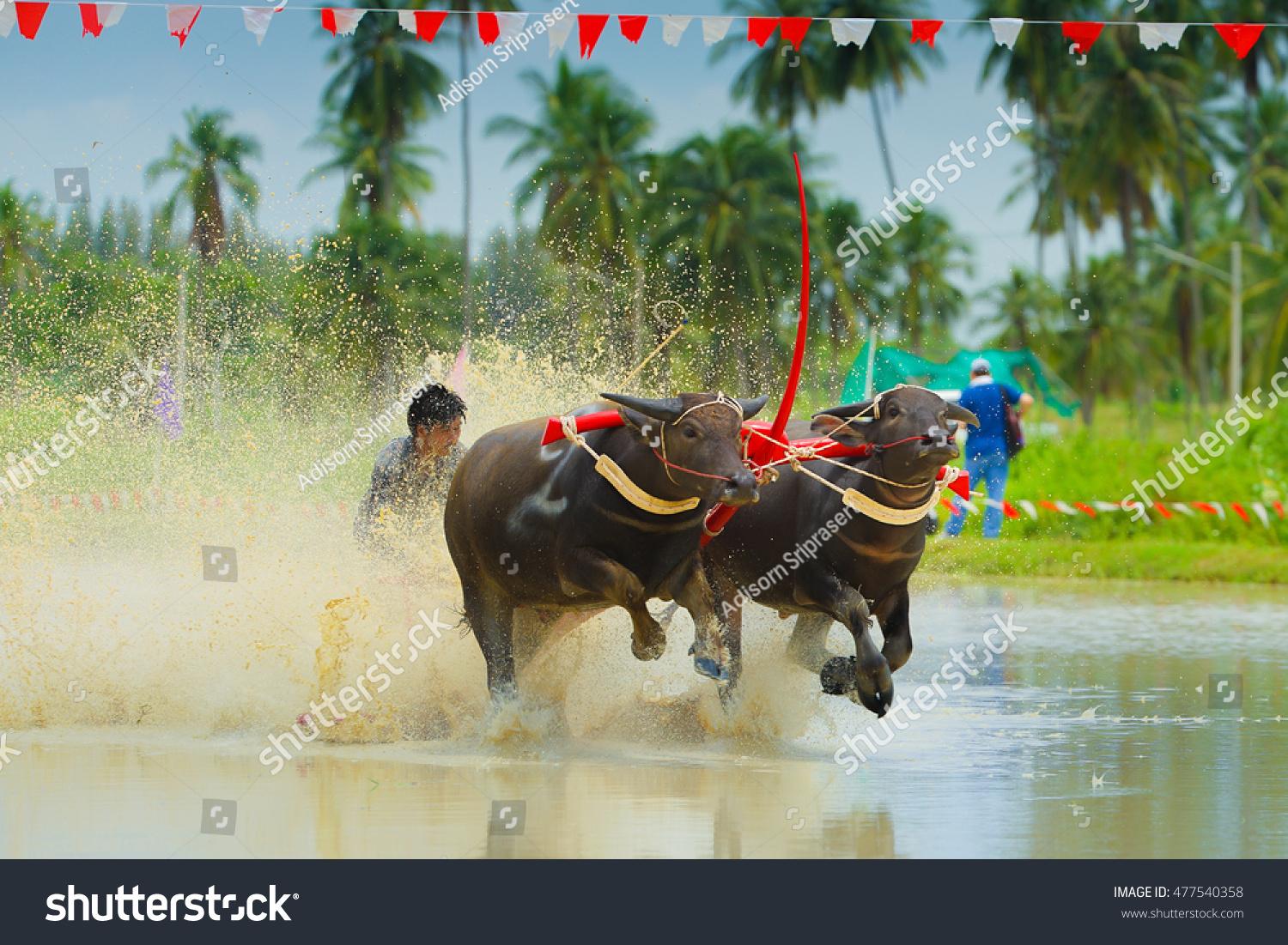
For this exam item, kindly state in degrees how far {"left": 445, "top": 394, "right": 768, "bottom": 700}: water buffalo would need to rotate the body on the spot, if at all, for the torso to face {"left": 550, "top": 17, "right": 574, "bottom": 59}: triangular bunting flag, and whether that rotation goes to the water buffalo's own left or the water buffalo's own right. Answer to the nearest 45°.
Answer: approximately 135° to the water buffalo's own left

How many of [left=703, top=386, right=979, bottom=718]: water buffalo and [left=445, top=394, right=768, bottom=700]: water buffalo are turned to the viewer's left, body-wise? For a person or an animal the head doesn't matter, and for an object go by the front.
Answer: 0

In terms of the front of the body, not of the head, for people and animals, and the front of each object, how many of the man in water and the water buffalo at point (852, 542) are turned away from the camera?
0

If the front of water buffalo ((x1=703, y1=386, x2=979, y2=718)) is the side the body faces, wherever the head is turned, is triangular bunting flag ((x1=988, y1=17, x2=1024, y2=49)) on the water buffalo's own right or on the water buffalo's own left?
on the water buffalo's own left

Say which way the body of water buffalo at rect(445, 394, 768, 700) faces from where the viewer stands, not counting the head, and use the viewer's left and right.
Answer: facing the viewer and to the right of the viewer

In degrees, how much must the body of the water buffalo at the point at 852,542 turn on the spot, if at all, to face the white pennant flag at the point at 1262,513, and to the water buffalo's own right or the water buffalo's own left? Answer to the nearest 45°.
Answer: approximately 135° to the water buffalo's own left

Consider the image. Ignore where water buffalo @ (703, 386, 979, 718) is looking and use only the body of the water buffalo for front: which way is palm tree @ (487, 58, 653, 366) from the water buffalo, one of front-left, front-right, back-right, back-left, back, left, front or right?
back-left

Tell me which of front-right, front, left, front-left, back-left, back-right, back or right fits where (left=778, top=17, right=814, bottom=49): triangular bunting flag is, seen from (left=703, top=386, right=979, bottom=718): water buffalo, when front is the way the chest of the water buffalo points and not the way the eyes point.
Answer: back-left
